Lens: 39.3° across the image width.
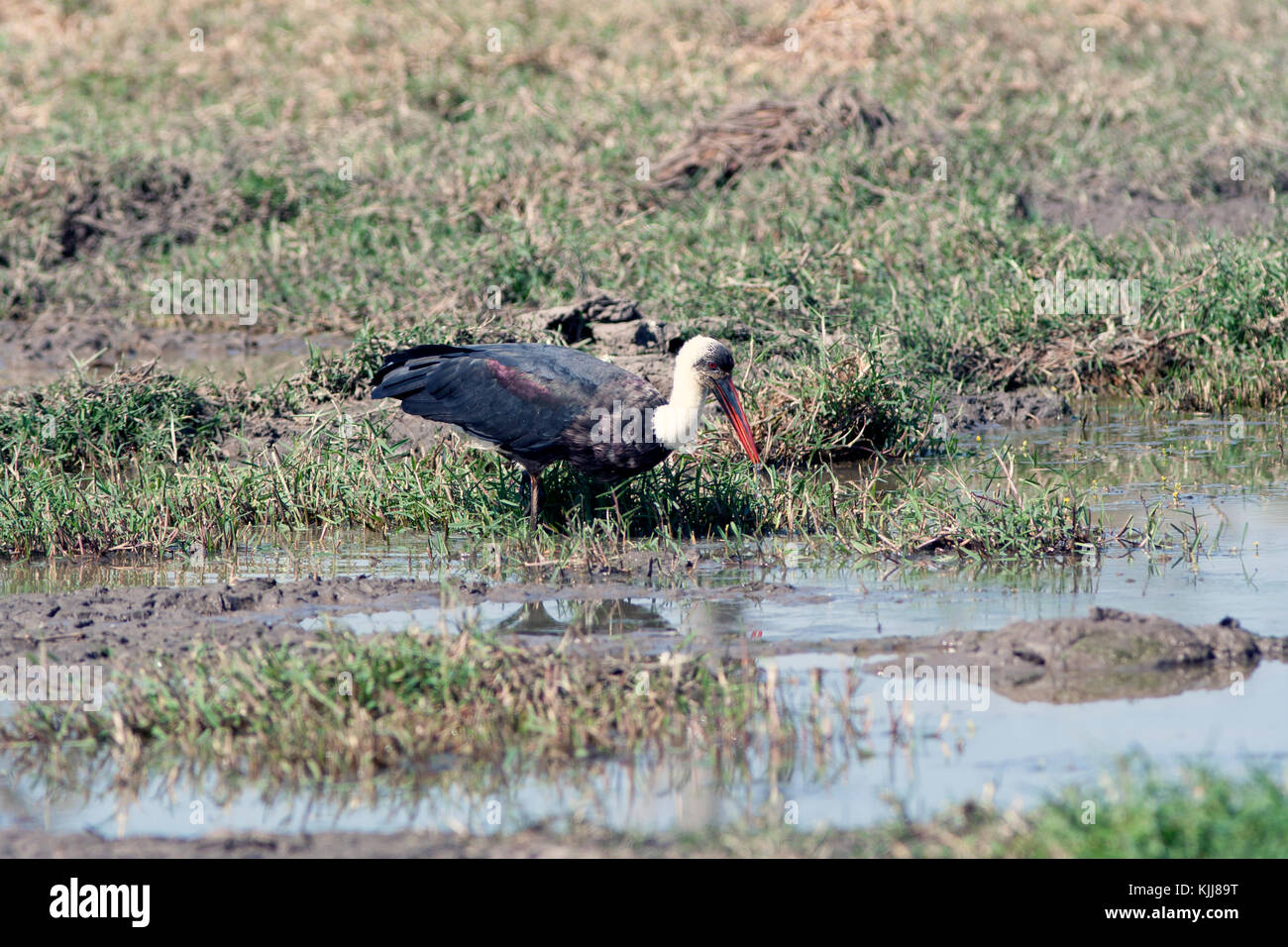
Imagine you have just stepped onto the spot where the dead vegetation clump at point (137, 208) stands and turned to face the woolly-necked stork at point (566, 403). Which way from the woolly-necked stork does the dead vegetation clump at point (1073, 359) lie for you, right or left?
left

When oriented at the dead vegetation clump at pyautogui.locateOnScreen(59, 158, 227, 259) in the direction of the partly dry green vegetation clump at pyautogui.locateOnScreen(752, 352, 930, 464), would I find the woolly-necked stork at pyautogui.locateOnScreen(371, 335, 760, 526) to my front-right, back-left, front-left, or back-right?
front-right

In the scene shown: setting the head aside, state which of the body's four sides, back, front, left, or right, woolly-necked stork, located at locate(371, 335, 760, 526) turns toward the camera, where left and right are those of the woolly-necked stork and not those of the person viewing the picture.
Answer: right

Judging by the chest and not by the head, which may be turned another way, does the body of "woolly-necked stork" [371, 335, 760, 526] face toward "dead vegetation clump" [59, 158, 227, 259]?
no

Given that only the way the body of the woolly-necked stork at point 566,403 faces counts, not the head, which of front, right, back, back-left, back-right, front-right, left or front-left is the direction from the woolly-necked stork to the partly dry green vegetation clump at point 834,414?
front-left

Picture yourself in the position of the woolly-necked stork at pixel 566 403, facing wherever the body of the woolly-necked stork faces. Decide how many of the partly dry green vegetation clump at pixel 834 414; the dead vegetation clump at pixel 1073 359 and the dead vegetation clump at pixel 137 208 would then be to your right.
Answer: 0

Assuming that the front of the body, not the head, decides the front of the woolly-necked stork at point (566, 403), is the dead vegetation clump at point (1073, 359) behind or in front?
in front
